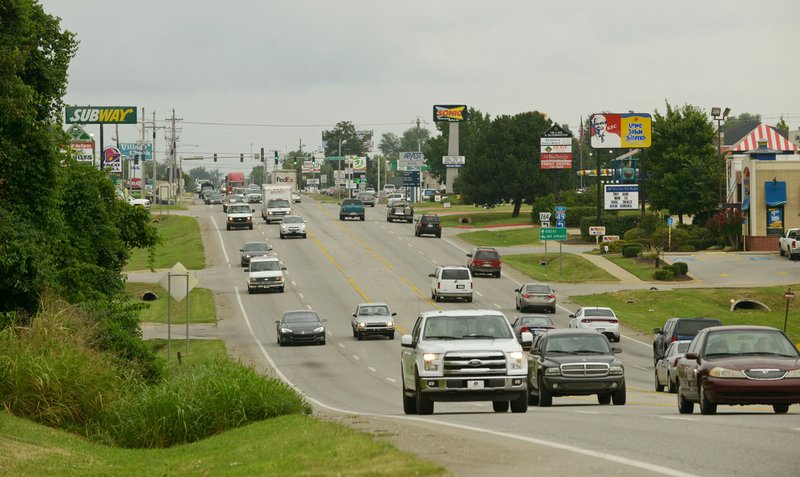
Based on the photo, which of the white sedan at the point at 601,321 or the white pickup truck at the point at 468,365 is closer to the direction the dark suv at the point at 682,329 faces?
the white sedan

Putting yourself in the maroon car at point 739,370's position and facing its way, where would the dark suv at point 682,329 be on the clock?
The dark suv is roughly at 6 o'clock from the maroon car.

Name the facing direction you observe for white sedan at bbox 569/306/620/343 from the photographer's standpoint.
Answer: facing away from the viewer and to the left of the viewer

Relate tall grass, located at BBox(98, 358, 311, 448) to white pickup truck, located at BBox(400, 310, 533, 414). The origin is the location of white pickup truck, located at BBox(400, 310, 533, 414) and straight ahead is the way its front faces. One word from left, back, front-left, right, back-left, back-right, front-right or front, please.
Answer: right

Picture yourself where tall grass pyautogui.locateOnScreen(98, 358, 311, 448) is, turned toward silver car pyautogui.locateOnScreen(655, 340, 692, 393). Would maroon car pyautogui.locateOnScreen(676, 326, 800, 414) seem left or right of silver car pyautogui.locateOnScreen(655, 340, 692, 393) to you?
right

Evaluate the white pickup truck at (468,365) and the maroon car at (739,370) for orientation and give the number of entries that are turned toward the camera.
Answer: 2

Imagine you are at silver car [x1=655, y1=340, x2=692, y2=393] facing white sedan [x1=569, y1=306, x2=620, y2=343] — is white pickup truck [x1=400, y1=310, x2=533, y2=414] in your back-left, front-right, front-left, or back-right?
back-left

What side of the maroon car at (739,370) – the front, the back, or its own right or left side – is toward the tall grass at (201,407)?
right

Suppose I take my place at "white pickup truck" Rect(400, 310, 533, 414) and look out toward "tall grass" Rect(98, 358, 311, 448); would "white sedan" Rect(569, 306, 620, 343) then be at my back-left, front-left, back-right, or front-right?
back-right

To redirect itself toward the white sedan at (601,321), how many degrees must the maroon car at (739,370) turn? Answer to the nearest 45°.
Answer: approximately 180°

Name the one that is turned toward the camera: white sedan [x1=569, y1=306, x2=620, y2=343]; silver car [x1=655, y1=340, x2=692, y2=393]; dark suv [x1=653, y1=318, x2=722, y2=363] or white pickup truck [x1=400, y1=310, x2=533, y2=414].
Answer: the white pickup truck

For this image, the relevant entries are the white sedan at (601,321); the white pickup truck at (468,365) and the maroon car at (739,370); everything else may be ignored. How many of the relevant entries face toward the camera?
2

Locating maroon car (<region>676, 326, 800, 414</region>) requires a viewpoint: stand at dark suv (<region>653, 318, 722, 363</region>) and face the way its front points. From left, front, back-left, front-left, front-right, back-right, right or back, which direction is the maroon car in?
back-left

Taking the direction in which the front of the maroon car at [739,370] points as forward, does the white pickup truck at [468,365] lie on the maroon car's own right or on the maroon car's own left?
on the maroon car's own right
